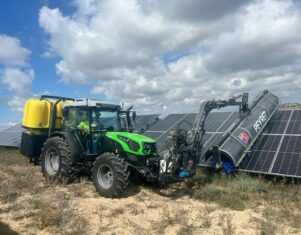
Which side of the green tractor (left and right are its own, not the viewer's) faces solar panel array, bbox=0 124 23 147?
back

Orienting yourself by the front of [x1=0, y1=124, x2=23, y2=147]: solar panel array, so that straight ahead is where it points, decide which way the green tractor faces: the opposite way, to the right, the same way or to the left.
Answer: to the left

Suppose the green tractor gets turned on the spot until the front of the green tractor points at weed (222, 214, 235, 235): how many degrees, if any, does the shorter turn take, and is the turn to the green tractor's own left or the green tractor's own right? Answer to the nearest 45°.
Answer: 0° — it already faces it

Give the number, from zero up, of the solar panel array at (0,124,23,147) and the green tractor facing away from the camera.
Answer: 0

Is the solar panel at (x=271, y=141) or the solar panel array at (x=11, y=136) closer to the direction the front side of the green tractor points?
the solar panel

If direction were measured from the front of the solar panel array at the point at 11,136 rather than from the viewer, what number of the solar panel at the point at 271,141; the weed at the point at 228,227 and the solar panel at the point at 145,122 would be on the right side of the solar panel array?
0

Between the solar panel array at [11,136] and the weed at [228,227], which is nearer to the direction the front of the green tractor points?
the weed

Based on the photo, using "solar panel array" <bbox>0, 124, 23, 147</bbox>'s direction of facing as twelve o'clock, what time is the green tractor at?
The green tractor is roughly at 10 o'clock from the solar panel array.

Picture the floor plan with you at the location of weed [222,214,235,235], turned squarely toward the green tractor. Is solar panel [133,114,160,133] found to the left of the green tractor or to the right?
right

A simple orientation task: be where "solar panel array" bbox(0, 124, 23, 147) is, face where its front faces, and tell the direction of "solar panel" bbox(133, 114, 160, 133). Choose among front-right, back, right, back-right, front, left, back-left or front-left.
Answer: left

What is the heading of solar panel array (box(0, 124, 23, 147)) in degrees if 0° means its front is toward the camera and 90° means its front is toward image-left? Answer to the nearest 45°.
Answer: approximately 45°

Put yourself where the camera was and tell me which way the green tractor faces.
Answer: facing the viewer and to the right of the viewer

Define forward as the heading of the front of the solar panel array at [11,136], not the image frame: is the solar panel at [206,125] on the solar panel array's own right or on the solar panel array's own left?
on the solar panel array's own left

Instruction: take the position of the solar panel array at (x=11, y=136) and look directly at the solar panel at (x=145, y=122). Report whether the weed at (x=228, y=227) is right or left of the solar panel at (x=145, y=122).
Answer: right
